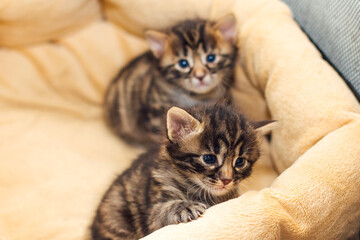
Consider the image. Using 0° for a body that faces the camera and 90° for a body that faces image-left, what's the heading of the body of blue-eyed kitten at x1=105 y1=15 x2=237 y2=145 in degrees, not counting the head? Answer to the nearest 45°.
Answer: approximately 315°

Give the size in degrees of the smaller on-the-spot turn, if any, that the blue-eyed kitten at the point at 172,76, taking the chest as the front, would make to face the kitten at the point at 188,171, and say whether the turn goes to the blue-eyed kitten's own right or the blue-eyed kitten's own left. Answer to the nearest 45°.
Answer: approximately 45° to the blue-eyed kitten's own right

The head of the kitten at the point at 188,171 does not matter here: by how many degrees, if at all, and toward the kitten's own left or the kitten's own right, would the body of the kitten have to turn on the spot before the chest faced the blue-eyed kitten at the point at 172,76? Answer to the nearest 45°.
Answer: approximately 135° to the kitten's own left
